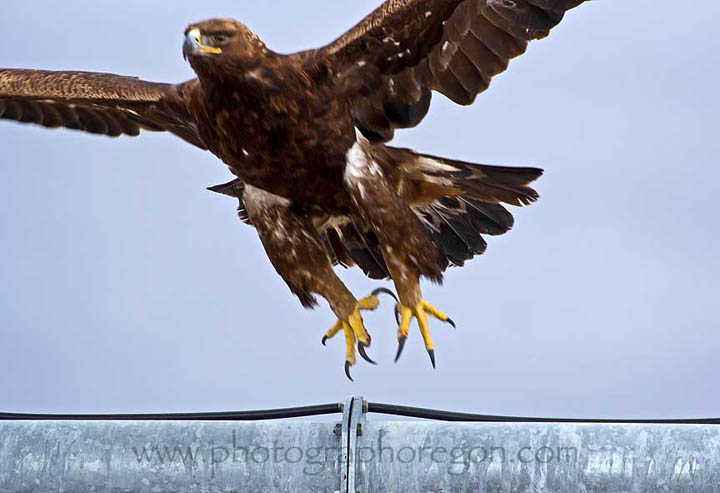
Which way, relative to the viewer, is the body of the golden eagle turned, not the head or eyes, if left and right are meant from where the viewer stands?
facing the viewer and to the left of the viewer
